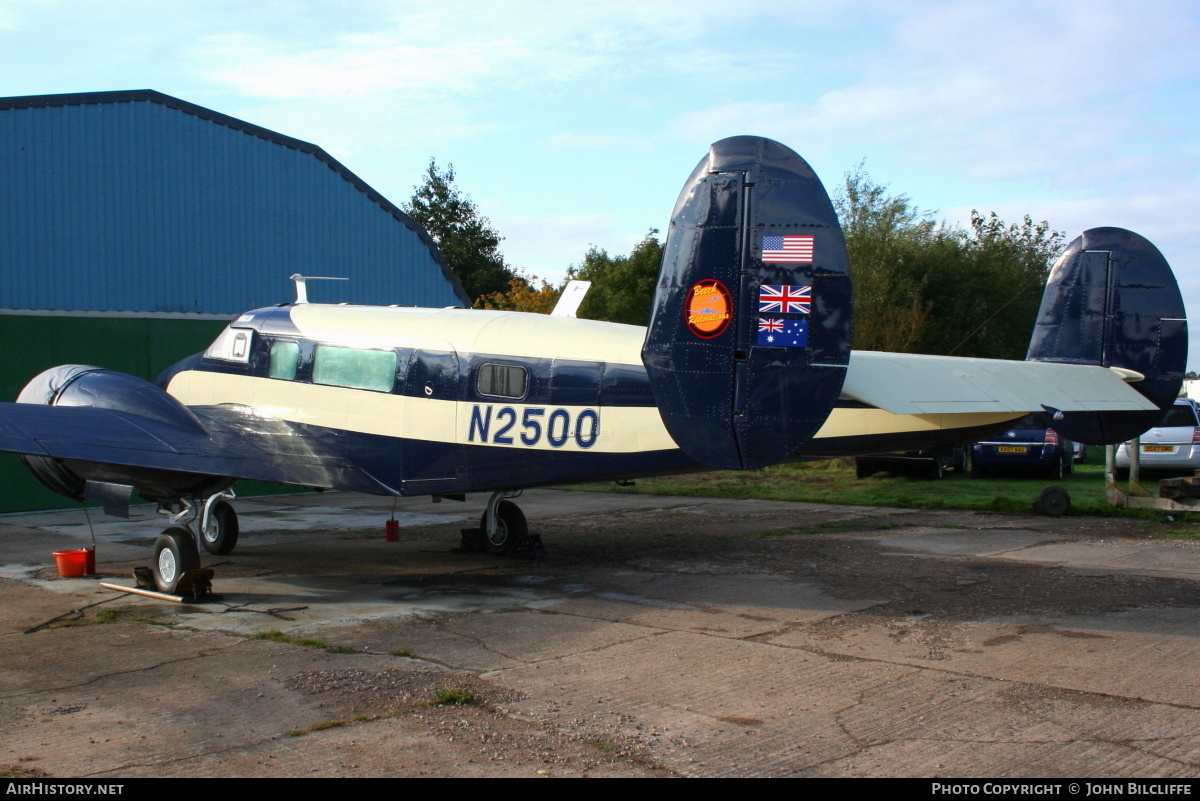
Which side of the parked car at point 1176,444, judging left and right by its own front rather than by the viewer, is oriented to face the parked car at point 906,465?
left

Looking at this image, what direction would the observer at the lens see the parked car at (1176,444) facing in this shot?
facing away from the viewer

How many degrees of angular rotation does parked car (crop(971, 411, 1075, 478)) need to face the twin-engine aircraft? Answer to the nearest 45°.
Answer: approximately 180°

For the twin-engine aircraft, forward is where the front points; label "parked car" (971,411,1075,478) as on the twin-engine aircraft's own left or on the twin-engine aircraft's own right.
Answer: on the twin-engine aircraft's own right

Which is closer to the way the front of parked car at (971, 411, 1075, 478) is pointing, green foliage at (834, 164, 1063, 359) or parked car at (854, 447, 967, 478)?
the green foliage

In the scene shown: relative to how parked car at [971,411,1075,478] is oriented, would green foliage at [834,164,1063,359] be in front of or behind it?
in front

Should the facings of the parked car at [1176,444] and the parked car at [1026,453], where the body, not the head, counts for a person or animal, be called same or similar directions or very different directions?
same or similar directions

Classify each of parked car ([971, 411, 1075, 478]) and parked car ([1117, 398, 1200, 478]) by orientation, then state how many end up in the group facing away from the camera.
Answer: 2

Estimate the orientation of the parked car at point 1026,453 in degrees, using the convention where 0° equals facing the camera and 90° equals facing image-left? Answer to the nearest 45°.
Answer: approximately 180°
